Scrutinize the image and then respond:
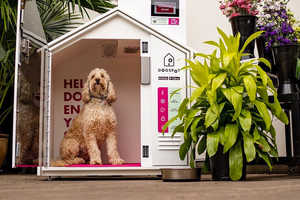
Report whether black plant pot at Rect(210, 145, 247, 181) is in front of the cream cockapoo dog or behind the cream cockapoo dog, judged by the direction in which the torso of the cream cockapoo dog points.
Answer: in front

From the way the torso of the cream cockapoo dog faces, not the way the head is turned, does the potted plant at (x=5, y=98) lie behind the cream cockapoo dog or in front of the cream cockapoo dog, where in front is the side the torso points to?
behind

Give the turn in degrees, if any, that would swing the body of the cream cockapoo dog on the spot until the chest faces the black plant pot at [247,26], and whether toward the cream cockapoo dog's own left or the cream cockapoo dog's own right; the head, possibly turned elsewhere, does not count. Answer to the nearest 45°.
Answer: approximately 45° to the cream cockapoo dog's own left

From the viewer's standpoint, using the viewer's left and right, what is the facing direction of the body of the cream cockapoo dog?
facing the viewer and to the right of the viewer

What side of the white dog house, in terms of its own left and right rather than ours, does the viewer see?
front

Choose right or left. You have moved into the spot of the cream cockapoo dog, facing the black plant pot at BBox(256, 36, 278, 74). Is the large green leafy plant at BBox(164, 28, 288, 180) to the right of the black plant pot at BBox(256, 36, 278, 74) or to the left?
right

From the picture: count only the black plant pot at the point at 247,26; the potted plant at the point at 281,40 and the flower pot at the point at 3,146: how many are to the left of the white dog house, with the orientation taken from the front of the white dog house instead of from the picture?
2

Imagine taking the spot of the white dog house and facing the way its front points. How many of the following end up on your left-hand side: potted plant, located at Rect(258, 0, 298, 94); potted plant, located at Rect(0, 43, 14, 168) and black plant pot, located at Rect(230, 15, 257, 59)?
2

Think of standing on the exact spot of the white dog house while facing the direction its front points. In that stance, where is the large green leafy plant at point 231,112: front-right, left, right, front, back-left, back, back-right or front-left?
front-left
